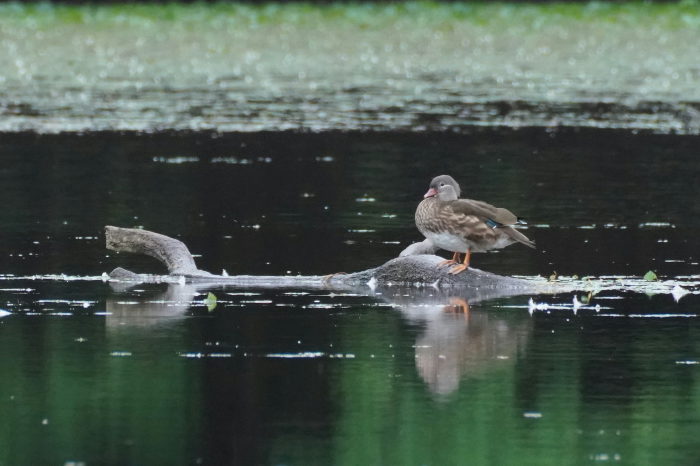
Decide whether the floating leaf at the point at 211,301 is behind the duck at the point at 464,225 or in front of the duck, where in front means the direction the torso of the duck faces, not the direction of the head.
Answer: in front

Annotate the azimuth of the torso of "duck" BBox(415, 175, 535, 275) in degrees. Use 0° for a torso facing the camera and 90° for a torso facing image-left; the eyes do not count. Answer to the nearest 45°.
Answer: approximately 90°
